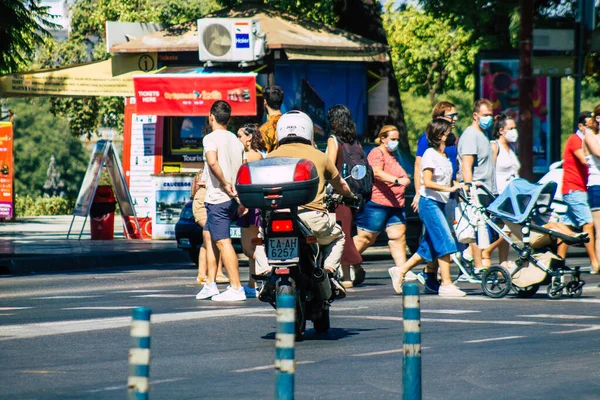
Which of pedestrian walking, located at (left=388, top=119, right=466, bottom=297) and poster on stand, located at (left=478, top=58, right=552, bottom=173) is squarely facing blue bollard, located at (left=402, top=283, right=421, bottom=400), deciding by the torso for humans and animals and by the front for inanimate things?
the poster on stand

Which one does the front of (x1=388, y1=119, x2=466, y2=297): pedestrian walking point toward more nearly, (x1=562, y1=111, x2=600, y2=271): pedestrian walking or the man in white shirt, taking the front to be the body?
the pedestrian walking

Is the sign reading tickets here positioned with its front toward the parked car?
yes

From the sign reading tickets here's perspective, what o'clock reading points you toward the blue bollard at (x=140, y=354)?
The blue bollard is roughly at 12 o'clock from the sign reading tickets here.

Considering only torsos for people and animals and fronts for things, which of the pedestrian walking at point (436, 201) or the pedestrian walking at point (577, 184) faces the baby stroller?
the pedestrian walking at point (436, 201)

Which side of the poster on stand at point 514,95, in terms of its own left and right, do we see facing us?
front

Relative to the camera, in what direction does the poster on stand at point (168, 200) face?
facing the viewer

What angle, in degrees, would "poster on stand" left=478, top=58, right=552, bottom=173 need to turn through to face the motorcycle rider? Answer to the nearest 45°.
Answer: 0° — it already faces them

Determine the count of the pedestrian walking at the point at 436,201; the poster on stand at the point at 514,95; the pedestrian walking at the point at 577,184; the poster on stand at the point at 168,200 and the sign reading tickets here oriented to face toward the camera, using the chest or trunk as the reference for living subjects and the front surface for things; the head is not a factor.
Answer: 3

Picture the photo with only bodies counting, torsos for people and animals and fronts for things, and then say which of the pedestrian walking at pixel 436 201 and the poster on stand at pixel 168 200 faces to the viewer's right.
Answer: the pedestrian walking

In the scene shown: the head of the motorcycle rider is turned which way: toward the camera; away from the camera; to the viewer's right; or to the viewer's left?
away from the camera

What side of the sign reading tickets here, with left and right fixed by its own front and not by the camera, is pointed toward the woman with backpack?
front

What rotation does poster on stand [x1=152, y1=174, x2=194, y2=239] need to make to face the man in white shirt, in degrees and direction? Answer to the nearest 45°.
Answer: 0° — it already faces them

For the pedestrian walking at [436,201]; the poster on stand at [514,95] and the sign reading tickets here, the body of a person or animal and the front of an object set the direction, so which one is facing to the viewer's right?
the pedestrian walking

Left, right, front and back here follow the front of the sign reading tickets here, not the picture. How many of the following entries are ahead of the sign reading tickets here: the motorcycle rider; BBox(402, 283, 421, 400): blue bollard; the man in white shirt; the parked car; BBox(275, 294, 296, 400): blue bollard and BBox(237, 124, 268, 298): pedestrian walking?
6
